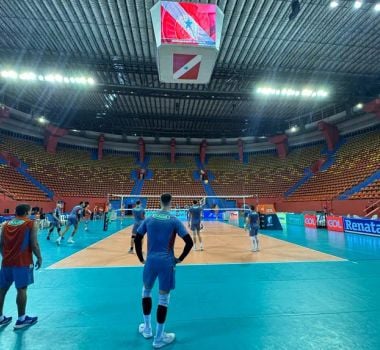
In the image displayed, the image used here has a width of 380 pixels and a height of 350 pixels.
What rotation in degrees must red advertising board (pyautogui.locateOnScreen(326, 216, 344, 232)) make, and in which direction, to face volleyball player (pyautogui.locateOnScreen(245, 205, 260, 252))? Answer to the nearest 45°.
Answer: approximately 45° to its left

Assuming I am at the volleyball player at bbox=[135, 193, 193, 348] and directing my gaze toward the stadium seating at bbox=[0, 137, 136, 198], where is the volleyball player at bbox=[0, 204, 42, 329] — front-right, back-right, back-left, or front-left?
front-left

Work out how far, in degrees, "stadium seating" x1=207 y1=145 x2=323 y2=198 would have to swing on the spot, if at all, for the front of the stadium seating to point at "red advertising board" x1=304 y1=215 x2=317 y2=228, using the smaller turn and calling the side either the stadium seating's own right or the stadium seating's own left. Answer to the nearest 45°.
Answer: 0° — it already faces it

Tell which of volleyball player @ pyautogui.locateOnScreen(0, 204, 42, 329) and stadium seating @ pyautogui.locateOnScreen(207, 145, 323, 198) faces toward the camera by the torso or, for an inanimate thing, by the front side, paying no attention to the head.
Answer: the stadium seating

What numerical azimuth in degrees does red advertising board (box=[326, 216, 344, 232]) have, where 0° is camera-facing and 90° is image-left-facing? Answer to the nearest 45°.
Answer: approximately 45°

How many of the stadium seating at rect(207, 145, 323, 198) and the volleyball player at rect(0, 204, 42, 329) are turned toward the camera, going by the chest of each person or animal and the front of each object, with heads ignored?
1

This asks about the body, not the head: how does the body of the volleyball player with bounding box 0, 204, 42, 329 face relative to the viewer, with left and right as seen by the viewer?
facing away from the viewer and to the right of the viewer

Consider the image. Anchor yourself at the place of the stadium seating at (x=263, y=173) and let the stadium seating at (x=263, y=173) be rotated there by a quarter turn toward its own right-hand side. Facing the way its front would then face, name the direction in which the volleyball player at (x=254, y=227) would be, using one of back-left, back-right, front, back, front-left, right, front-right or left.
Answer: left

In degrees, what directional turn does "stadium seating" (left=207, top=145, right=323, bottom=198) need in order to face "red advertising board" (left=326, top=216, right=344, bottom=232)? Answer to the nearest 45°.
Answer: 0° — it already faces it

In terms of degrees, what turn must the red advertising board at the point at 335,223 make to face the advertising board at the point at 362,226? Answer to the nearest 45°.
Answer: approximately 90° to its left

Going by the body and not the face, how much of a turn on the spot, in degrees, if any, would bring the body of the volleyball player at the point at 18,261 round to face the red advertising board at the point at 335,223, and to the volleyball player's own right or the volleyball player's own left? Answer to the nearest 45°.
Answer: approximately 45° to the volleyball player's own right

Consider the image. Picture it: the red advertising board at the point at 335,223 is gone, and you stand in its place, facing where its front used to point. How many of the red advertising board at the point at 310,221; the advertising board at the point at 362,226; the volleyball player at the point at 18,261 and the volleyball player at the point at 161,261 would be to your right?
1

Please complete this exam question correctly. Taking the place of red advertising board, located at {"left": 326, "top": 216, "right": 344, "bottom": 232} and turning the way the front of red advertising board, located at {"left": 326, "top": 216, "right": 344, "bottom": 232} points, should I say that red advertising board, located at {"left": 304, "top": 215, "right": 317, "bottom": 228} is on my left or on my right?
on my right

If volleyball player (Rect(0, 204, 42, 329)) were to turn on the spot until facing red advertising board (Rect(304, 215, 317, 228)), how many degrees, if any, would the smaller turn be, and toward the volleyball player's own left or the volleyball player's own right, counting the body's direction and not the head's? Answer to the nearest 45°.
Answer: approximately 45° to the volleyball player's own right

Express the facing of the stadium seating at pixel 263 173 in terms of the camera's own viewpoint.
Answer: facing the viewer

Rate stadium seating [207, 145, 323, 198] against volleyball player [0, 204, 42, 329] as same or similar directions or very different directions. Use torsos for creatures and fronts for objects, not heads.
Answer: very different directions
